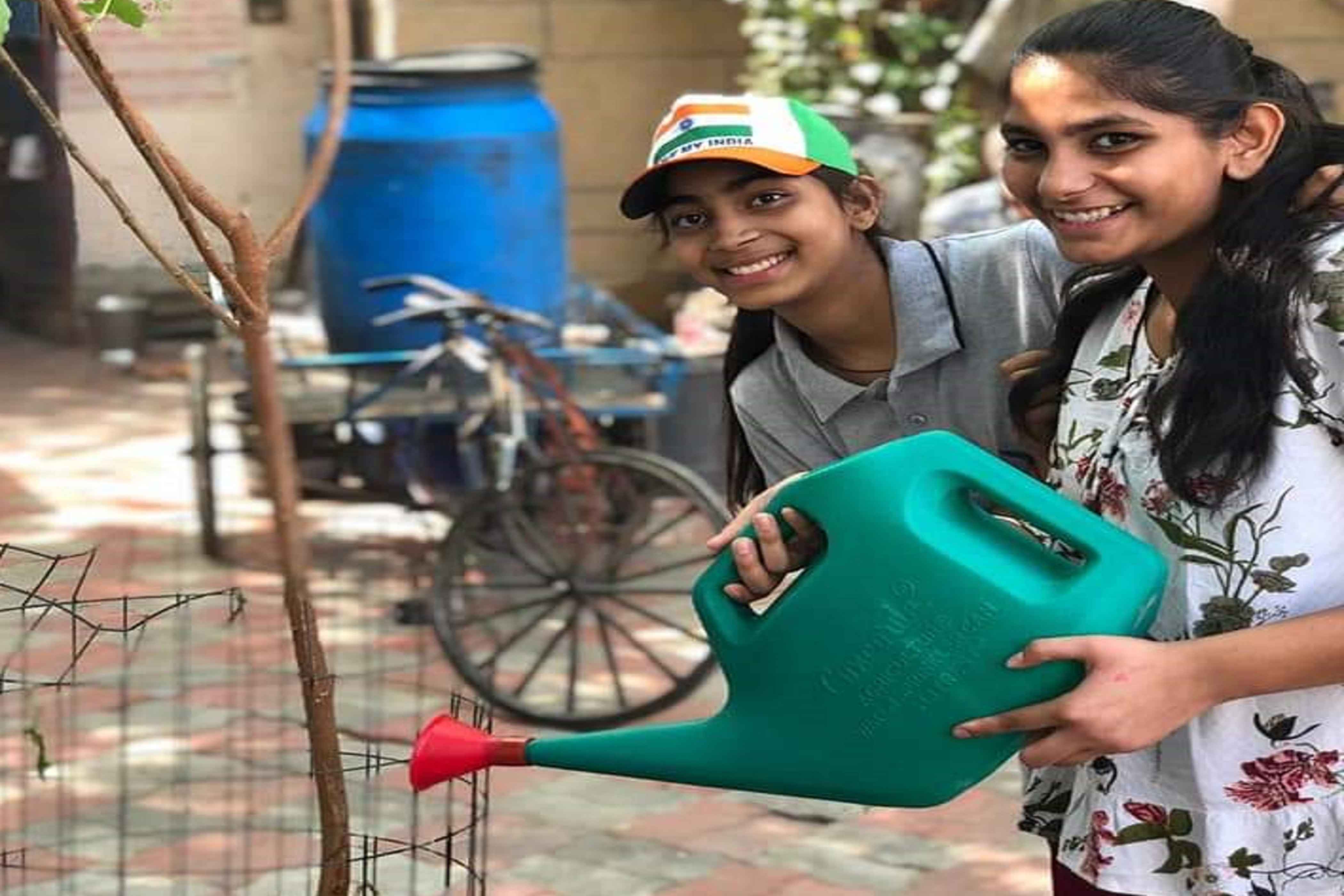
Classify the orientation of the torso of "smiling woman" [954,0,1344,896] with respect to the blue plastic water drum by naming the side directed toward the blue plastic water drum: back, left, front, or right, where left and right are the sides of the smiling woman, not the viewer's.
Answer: right

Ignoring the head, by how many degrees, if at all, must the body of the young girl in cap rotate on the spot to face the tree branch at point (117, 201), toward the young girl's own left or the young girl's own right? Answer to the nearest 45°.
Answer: approximately 45° to the young girl's own right

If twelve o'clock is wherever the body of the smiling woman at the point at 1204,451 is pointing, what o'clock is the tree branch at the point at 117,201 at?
The tree branch is roughly at 1 o'clock from the smiling woman.

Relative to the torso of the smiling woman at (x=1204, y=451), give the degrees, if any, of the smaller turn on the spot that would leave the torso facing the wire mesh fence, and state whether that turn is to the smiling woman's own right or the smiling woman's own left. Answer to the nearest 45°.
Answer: approximately 90° to the smiling woman's own right

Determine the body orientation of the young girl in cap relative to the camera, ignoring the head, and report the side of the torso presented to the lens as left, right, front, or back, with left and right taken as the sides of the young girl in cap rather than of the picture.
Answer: front

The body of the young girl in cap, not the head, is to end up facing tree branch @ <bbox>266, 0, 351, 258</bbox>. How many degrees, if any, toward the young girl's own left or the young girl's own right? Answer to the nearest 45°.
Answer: approximately 90° to the young girl's own right

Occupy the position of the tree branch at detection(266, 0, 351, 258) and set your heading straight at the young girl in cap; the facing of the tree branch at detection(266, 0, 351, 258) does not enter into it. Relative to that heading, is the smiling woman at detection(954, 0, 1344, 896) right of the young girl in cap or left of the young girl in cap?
right

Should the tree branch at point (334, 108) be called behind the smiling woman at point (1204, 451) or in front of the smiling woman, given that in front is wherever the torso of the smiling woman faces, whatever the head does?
in front

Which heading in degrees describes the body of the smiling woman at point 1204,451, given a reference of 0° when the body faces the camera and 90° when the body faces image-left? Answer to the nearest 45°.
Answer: approximately 45°

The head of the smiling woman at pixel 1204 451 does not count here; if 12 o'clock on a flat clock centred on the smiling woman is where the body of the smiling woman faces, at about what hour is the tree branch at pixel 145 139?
The tree branch is roughly at 1 o'clock from the smiling woman.

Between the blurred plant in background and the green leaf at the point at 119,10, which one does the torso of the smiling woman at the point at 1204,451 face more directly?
the green leaf
